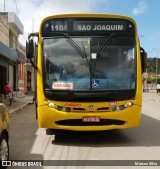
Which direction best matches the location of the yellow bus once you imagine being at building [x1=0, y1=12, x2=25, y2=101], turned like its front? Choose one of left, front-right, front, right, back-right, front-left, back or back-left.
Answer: right

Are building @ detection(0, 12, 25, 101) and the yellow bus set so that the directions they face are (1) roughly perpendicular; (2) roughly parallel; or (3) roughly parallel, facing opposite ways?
roughly perpendicular

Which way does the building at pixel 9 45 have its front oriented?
to the viewer's right

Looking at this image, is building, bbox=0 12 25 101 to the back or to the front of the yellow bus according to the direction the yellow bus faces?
to the back

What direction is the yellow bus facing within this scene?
toward the camera

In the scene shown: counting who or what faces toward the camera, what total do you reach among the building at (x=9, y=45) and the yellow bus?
1
